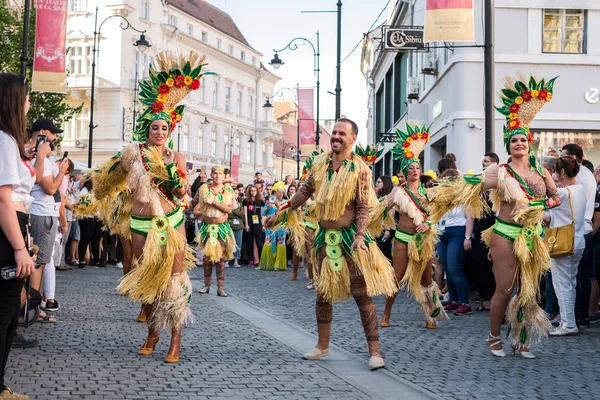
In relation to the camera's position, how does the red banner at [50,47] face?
facing the viewer

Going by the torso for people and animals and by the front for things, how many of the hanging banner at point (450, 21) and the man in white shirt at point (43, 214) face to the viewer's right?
1

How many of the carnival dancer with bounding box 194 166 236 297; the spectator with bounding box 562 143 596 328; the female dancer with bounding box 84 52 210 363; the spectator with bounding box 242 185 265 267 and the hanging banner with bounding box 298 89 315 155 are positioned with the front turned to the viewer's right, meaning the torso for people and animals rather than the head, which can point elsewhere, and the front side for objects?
0

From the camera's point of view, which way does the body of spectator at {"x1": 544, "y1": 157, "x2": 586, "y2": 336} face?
to the viewer's left

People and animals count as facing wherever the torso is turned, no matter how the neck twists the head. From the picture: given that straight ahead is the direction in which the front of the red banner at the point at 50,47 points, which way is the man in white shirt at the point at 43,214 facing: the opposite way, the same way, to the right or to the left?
to the left

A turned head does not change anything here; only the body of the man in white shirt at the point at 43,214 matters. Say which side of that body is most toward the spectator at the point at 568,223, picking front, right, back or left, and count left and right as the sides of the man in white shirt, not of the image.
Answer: front

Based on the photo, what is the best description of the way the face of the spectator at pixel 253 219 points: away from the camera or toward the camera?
toward the camera

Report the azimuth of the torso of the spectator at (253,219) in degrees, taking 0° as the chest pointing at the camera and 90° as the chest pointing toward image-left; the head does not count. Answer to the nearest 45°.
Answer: approximately 0°

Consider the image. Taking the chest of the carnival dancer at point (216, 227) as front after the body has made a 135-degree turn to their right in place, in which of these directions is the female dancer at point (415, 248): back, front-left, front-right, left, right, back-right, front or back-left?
back

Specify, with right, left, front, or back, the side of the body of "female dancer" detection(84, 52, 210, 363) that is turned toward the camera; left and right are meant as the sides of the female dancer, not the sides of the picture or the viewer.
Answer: front

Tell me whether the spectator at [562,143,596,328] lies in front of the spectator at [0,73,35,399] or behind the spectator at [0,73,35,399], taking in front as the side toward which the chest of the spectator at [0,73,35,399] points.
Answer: in front

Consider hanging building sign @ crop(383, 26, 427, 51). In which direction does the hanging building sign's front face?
toward the camera

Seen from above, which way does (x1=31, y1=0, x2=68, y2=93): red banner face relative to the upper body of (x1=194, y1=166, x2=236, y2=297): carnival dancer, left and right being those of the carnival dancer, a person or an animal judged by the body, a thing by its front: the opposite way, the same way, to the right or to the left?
the same way

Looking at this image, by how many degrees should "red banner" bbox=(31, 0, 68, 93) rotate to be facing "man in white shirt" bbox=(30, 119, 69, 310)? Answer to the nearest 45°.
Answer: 0° — it already faces them

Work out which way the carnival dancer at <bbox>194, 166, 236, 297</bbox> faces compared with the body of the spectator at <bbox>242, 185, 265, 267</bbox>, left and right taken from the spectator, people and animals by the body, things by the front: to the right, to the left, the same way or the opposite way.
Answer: the same way

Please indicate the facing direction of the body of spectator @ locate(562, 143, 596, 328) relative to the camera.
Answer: to the viewer's left
